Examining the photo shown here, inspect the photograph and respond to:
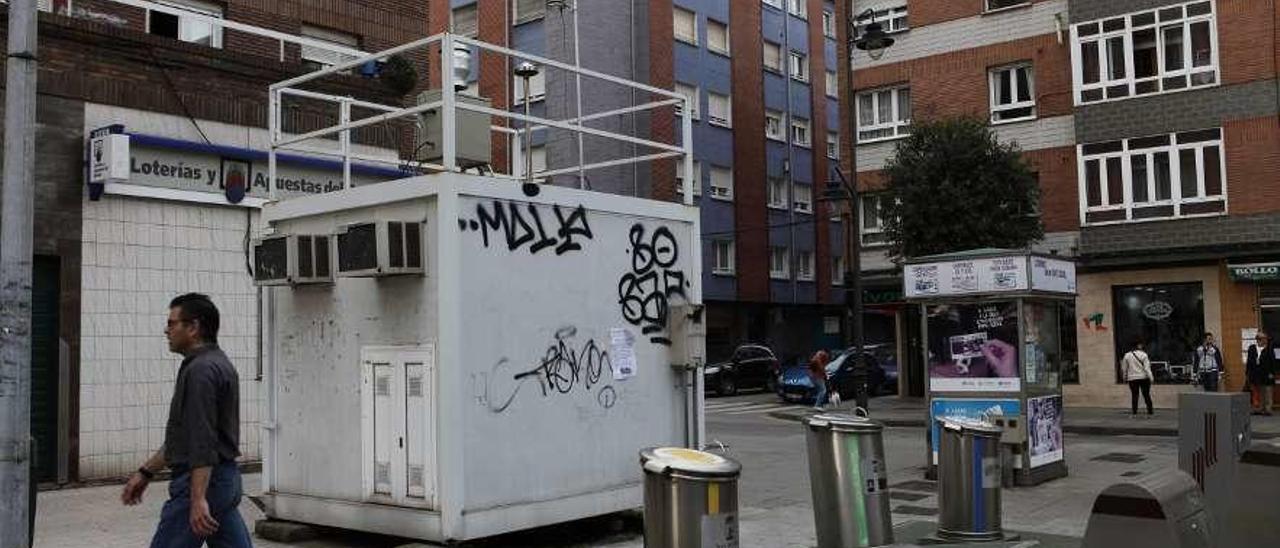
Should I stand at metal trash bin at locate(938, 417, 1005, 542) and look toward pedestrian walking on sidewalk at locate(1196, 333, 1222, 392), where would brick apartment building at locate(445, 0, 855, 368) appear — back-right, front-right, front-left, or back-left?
front-left

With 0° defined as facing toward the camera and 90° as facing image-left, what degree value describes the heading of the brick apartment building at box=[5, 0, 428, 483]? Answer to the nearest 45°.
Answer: approximately 315°

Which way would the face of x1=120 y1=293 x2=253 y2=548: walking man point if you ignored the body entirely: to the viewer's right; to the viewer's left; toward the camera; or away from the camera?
to the viewer's left

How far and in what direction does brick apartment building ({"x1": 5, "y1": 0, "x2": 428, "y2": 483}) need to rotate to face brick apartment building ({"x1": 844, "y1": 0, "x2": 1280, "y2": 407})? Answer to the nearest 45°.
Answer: approximately 45° to its left

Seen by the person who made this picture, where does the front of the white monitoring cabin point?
facing the viewer and to the left of the viewer

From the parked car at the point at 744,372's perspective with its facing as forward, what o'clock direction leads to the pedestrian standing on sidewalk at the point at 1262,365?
The pedestrian standing on sidewalk is roughly at 9 o'clock from the parked car.

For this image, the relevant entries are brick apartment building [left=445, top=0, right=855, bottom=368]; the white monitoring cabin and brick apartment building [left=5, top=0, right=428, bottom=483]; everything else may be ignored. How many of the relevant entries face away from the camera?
0

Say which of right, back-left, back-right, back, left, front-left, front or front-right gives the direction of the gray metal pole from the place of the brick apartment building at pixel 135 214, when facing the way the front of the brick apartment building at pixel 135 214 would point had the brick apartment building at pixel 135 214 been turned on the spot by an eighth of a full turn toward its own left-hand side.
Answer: right

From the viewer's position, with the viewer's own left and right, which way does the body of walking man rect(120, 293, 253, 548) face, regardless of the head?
facing to the left of the viewer

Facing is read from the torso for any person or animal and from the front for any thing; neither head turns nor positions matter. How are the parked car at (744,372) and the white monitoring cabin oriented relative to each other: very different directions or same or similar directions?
same or similar directions

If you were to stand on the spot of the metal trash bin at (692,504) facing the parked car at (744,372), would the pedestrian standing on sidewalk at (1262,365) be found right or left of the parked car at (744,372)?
right

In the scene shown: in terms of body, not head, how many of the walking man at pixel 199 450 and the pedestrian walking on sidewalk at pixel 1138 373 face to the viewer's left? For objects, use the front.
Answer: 1
